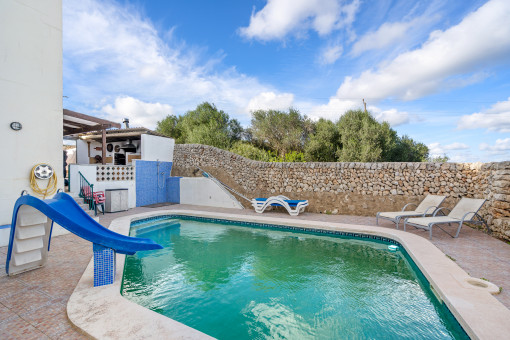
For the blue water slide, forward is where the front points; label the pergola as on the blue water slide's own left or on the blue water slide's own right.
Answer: on the blue water slide's own left

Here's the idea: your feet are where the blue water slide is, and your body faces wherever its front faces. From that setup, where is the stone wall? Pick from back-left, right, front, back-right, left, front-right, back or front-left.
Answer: front

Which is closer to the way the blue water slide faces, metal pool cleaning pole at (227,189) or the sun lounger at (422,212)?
the sun lounger

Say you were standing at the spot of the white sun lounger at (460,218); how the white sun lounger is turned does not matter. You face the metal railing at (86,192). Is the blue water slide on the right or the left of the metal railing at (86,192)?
left

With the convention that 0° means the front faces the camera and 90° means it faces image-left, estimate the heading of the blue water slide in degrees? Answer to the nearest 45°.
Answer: approximately 270°

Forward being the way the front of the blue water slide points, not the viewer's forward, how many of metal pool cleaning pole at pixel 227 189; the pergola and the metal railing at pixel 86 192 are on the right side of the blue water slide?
0

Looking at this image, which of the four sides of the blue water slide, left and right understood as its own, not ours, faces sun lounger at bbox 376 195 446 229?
front

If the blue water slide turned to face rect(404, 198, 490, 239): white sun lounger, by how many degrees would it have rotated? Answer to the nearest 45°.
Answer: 0° — it already faces it

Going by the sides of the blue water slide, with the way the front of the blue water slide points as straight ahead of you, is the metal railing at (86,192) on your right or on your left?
on your left

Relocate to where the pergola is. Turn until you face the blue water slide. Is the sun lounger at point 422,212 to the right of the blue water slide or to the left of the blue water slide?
left

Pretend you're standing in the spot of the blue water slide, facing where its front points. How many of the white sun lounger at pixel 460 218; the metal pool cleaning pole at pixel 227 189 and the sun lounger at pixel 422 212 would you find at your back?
0

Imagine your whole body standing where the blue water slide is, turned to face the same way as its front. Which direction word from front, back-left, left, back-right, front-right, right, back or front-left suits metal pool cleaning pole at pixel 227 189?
front-left
